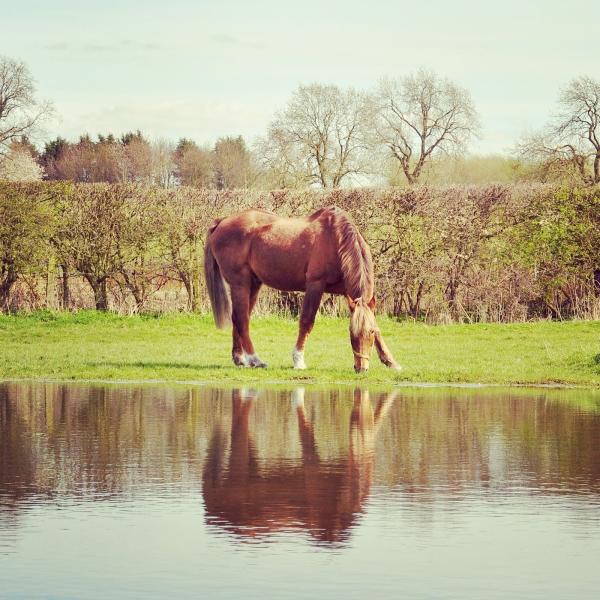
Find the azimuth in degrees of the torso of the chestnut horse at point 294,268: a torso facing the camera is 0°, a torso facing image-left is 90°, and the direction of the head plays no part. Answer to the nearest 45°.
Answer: approximately 270°
